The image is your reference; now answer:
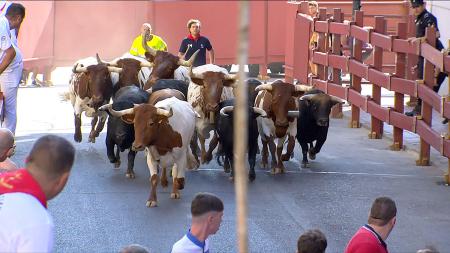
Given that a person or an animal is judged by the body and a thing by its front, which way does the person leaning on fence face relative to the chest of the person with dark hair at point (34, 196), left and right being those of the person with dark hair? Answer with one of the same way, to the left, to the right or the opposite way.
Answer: the opposite way

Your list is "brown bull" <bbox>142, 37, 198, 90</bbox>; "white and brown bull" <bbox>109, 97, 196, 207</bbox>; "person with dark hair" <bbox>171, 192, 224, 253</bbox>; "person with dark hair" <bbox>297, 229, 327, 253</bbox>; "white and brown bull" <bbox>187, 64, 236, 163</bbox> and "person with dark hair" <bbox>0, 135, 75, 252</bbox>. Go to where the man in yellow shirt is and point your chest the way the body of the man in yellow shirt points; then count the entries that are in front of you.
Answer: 6

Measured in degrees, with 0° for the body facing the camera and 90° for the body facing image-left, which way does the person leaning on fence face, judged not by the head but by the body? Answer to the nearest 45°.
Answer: approximately 45°

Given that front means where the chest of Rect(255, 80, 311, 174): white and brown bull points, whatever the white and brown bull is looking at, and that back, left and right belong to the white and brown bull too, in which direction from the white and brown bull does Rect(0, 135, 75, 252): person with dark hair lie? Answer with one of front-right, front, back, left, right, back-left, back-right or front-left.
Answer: front

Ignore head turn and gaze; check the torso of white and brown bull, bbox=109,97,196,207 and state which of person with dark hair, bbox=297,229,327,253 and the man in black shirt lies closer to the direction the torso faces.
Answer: the person with dark hair

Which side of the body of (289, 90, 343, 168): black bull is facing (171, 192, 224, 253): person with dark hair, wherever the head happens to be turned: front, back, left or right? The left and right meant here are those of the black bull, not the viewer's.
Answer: front

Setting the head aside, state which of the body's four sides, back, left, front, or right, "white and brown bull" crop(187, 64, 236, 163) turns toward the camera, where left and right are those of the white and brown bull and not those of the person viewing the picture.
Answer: front

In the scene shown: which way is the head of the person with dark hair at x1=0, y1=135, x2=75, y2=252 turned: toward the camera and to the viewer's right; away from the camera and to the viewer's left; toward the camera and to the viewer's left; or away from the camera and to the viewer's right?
away from the camera and to the viewer's right

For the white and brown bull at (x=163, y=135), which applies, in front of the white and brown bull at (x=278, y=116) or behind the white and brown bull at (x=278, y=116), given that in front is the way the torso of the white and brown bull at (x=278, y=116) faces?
in front

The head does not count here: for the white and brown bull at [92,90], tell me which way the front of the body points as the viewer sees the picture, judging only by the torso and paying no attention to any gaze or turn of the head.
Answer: toward the camera

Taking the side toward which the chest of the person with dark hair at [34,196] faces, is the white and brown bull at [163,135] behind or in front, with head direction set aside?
in front

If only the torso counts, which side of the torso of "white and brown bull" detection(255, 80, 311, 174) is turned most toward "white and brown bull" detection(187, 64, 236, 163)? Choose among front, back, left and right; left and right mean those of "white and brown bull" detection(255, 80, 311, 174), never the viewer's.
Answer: right

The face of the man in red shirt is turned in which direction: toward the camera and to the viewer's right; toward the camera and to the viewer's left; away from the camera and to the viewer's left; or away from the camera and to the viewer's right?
away from the camera and to the viewer's right

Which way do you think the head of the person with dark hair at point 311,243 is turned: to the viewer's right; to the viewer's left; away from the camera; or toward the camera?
away from the camera

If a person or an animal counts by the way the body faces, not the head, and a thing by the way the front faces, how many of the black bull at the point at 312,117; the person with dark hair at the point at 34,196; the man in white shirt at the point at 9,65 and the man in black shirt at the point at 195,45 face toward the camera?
2

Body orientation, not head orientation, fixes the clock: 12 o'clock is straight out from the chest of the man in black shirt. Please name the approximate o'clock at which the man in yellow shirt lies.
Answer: The man in yellow shirt is roughly at 2 o'clock from the man in black shirt.

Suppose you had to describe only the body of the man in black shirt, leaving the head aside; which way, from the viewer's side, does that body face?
toward the camera
